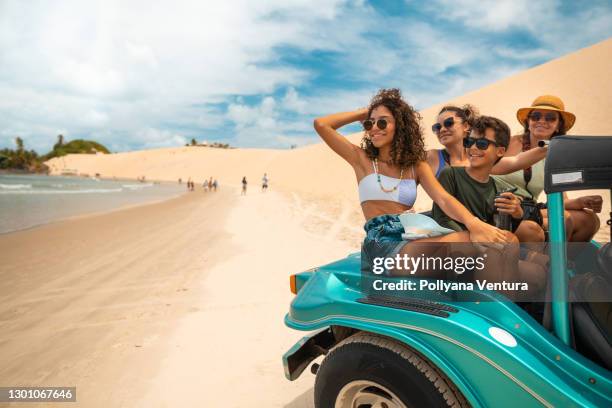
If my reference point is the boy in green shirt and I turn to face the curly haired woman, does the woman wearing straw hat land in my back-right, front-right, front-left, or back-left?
back-right

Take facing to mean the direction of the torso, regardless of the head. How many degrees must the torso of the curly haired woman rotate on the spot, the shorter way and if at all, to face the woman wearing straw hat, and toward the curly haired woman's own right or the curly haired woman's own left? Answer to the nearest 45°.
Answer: approximately 135° to the curly haired woman's own left

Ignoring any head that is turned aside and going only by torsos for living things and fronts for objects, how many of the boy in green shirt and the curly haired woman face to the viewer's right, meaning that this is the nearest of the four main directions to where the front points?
0

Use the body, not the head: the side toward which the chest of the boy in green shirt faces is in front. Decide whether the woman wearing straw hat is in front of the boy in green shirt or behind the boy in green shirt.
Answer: behind

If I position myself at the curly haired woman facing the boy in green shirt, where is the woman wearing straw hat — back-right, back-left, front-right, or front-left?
front-left

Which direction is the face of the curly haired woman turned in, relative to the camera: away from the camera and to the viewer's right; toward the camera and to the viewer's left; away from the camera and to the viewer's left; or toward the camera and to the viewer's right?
toward the camera and to the viewer's left

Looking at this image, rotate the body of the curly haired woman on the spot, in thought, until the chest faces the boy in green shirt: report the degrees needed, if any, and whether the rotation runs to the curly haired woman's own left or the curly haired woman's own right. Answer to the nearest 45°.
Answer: approximately 90° to the curly haired woman's own left

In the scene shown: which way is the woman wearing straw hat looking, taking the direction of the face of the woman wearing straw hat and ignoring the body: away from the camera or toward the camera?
toward the camera

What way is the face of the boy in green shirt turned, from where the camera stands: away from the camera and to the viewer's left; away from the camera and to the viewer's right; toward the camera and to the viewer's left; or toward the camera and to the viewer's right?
toward the camera and to the viewer's left

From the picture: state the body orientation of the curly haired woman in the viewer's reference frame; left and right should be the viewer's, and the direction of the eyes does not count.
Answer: facing the viewer
